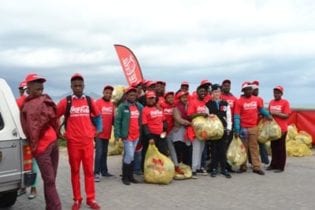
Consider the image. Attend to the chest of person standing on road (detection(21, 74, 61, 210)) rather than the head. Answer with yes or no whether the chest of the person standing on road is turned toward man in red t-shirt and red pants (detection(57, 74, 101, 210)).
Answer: no

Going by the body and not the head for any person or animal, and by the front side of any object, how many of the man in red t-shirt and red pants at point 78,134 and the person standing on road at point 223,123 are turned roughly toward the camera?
2

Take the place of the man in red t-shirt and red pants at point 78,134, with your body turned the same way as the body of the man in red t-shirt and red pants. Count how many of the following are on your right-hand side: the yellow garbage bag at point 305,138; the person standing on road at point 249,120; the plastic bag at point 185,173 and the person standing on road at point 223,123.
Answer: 0

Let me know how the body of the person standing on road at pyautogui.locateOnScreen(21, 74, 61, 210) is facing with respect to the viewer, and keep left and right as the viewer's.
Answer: facing the viewer and to the right of the viewer

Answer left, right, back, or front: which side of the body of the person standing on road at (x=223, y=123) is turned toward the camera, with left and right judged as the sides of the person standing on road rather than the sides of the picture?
front

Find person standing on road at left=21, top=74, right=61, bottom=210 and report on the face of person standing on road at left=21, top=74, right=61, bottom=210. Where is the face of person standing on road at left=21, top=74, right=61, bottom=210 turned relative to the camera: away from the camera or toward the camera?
toward the camera

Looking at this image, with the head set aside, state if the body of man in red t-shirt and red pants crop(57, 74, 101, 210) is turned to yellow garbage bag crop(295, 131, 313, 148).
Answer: no

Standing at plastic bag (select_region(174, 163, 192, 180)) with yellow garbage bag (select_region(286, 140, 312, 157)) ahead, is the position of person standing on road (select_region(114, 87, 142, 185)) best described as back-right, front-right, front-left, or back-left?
back-left

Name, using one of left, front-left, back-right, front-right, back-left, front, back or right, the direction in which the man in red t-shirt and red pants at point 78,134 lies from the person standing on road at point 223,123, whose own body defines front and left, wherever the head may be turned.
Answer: front-right

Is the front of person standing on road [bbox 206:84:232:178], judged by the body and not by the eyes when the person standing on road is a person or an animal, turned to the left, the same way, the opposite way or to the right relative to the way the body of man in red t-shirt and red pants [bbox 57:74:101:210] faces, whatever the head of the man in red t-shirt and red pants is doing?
the same way

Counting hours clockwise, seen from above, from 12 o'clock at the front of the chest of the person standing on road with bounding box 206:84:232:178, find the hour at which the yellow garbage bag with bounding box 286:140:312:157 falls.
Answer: The yellow garbage bag is roughly at 7 o'clock from the person standing on road.

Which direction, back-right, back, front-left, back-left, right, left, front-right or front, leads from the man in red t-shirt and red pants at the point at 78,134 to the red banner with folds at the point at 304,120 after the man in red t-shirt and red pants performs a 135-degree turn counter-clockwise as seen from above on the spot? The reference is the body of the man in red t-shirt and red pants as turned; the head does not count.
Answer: front

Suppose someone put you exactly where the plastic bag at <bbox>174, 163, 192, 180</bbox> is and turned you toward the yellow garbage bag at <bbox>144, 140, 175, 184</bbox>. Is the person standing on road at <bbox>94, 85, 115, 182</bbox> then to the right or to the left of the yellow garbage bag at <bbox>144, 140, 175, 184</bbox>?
right

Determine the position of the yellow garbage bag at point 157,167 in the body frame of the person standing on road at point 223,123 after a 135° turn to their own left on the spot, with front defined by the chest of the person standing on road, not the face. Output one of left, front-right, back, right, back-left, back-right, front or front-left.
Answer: back

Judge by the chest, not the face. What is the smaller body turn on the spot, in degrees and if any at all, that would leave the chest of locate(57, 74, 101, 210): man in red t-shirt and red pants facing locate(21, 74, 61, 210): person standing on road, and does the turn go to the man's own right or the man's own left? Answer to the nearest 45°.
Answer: approximately 45° to the man's own right

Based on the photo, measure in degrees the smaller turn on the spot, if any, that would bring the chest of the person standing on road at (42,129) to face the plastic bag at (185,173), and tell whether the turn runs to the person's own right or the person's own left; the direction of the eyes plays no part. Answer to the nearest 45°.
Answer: approximately 90° to the person's own left

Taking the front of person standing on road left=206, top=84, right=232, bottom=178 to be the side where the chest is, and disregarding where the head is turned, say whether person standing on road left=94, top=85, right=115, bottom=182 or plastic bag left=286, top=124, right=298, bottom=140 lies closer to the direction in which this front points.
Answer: the person standing on road
